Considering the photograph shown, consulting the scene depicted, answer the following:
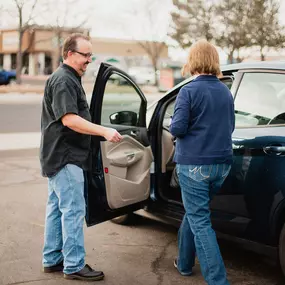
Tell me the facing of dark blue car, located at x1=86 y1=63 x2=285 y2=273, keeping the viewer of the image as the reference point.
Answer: facing away from the viewer and to the left of the viewer

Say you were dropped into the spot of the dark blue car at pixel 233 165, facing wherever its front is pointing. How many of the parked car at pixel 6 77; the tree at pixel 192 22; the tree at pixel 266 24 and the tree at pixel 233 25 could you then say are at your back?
0

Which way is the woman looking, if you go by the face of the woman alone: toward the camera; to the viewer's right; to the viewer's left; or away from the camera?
away from the camera

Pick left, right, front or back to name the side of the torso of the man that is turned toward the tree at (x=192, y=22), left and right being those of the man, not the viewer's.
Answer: left

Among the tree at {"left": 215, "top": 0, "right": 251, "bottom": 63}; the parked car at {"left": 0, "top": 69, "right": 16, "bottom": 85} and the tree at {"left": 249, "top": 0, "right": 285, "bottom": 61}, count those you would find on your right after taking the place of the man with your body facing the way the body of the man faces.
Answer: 0

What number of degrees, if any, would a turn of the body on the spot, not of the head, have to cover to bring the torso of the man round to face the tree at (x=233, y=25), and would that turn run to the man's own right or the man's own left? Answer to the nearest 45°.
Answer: approximately 90° to the man's own left

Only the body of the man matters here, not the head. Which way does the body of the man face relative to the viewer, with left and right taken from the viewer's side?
facing to the right of the viewer

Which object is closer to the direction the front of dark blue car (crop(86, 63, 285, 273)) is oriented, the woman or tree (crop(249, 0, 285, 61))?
the tree

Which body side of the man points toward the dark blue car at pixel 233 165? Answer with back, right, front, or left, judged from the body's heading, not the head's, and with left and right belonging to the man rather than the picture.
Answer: front

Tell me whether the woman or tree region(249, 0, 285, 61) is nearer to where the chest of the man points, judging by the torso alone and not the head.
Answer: the woman

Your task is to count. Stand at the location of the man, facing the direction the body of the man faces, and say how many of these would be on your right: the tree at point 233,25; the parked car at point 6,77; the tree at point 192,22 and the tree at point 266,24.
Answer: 0

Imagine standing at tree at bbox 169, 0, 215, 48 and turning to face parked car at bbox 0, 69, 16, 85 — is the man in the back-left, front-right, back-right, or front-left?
front-left

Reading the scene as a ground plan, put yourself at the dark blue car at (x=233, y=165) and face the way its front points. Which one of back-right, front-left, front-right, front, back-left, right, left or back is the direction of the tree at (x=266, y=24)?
front-right
